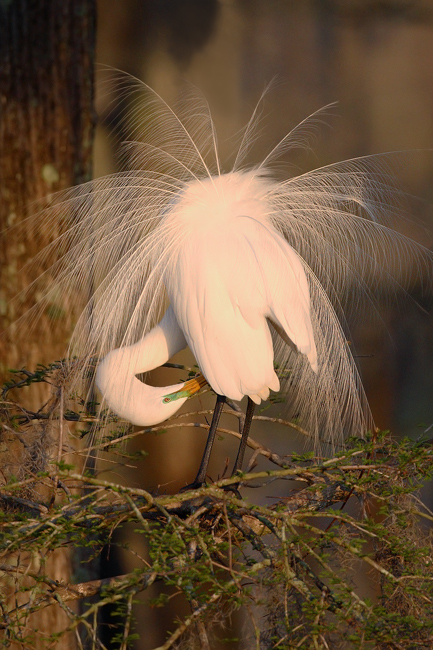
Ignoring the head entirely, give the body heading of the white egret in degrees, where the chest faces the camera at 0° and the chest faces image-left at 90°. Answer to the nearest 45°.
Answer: approximately 135°
